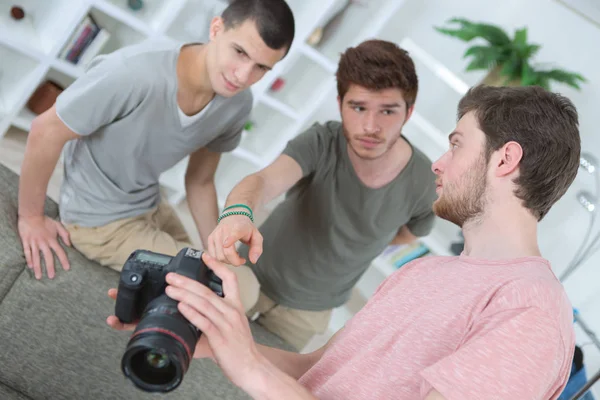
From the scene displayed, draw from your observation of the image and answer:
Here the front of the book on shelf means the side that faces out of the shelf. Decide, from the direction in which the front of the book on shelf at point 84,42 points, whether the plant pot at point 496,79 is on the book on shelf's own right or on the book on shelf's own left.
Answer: on the book on shelf's own left

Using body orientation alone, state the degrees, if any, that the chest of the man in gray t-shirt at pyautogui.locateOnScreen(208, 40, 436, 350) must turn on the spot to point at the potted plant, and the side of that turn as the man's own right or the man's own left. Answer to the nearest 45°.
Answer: approximately 180°

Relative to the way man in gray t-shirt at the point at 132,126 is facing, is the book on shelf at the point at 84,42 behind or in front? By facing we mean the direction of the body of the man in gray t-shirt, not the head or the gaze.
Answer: behind

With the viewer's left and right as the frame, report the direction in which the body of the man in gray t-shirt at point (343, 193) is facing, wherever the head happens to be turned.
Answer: facing the viewer

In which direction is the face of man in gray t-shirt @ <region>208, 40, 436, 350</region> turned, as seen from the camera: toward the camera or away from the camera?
toward the camera

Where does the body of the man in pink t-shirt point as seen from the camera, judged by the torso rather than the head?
to the viewer's left

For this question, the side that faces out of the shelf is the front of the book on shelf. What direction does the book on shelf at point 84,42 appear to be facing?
toward the camera

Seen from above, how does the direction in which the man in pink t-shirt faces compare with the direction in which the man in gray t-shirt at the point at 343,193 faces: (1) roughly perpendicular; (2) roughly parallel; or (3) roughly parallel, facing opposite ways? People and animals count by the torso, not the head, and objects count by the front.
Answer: roughly perpendicular

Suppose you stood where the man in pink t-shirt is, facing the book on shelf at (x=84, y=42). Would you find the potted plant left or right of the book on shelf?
right

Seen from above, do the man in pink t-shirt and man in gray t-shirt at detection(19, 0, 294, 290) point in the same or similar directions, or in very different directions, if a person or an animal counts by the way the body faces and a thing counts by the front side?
very different directions

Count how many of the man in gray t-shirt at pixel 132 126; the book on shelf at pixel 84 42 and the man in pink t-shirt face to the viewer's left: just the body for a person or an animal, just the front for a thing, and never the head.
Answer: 1

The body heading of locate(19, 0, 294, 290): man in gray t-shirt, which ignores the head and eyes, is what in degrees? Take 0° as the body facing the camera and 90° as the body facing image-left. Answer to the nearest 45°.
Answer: approximately 315°

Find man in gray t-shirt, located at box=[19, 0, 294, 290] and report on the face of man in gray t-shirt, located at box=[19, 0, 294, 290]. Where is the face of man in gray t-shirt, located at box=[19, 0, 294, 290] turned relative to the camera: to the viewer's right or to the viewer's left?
to the viewer's right

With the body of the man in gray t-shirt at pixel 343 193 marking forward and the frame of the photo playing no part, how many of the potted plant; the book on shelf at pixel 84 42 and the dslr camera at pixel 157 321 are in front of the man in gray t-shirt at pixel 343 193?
1
